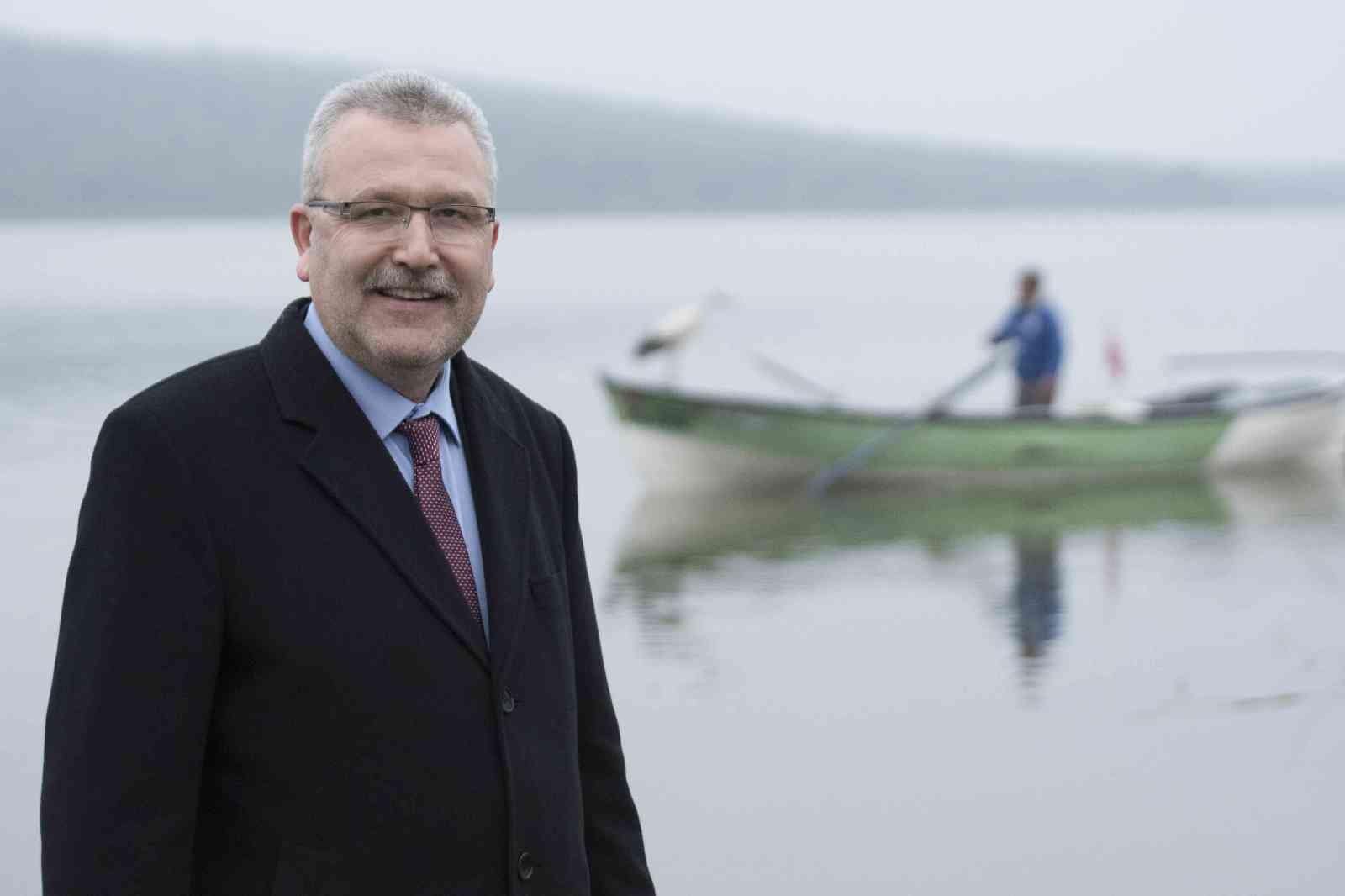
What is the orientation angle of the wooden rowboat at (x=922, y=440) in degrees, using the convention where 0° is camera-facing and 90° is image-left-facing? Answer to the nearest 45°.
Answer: approximately 90°

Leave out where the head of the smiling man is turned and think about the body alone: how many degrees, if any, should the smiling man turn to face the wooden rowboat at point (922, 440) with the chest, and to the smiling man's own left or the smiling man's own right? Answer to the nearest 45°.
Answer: approximately 135° to the smiling man's own left

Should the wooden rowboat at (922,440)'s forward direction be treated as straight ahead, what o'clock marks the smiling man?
The smiling man is roughly at 9 o'clock from the wooden rowboat.

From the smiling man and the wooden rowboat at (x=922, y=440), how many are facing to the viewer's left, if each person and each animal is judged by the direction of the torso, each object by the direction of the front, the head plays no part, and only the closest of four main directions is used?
1

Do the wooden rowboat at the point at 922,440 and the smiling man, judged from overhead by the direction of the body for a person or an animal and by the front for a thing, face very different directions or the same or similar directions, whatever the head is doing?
very different directions
